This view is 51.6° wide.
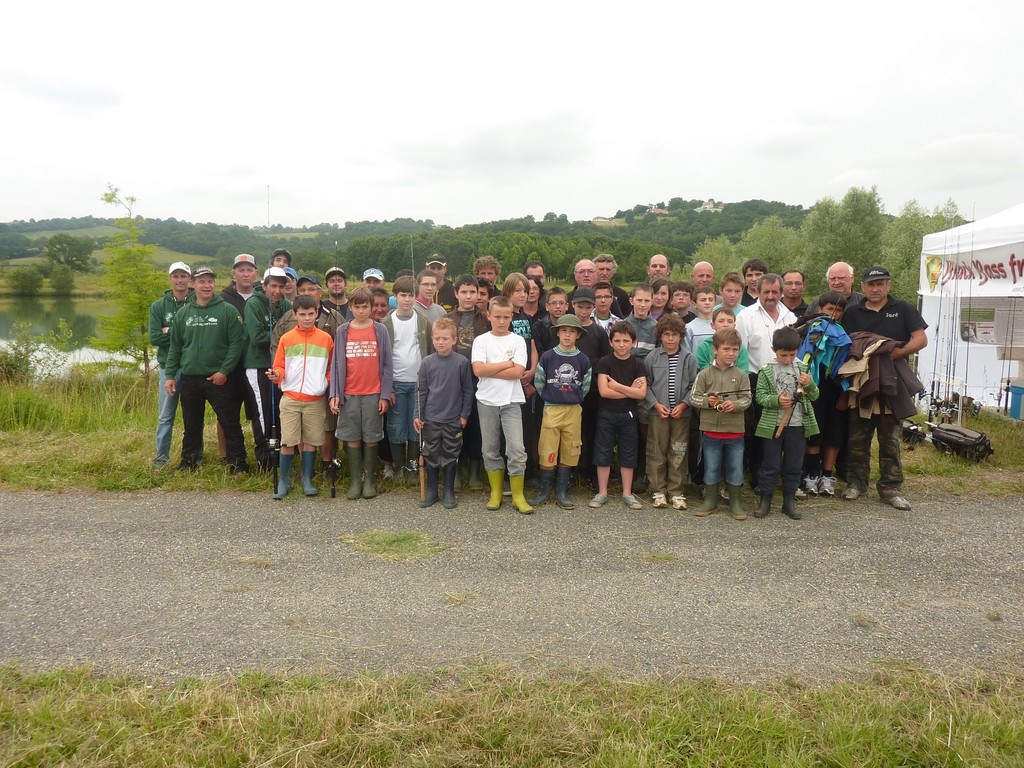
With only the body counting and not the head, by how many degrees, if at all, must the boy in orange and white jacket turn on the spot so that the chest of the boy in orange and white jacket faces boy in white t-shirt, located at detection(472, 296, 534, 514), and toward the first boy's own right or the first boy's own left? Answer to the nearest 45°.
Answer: approximately 45° to the first boy's own left

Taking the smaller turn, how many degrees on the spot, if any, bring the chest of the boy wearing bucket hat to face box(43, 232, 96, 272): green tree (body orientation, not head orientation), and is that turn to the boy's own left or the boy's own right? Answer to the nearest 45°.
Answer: approximately 135° to the boy's own right

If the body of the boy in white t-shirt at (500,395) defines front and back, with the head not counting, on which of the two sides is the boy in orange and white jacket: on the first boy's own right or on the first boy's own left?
on the first boy's own right

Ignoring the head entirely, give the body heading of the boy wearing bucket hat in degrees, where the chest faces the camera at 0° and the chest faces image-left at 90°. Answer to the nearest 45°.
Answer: approximately 0°

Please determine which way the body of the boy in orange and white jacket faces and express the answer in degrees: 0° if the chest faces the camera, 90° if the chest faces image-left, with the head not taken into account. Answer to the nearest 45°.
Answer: approximately 0°

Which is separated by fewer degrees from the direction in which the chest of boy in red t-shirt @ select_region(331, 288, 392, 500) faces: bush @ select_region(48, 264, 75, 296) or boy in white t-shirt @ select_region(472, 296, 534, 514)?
the boy in white t-shirt
